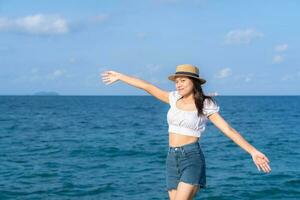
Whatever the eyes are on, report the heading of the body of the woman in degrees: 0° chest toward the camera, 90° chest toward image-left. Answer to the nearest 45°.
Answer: approximately 45°

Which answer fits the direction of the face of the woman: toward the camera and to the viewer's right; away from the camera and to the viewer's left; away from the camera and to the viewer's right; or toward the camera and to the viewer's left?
toward the camera and to the viewer's left
